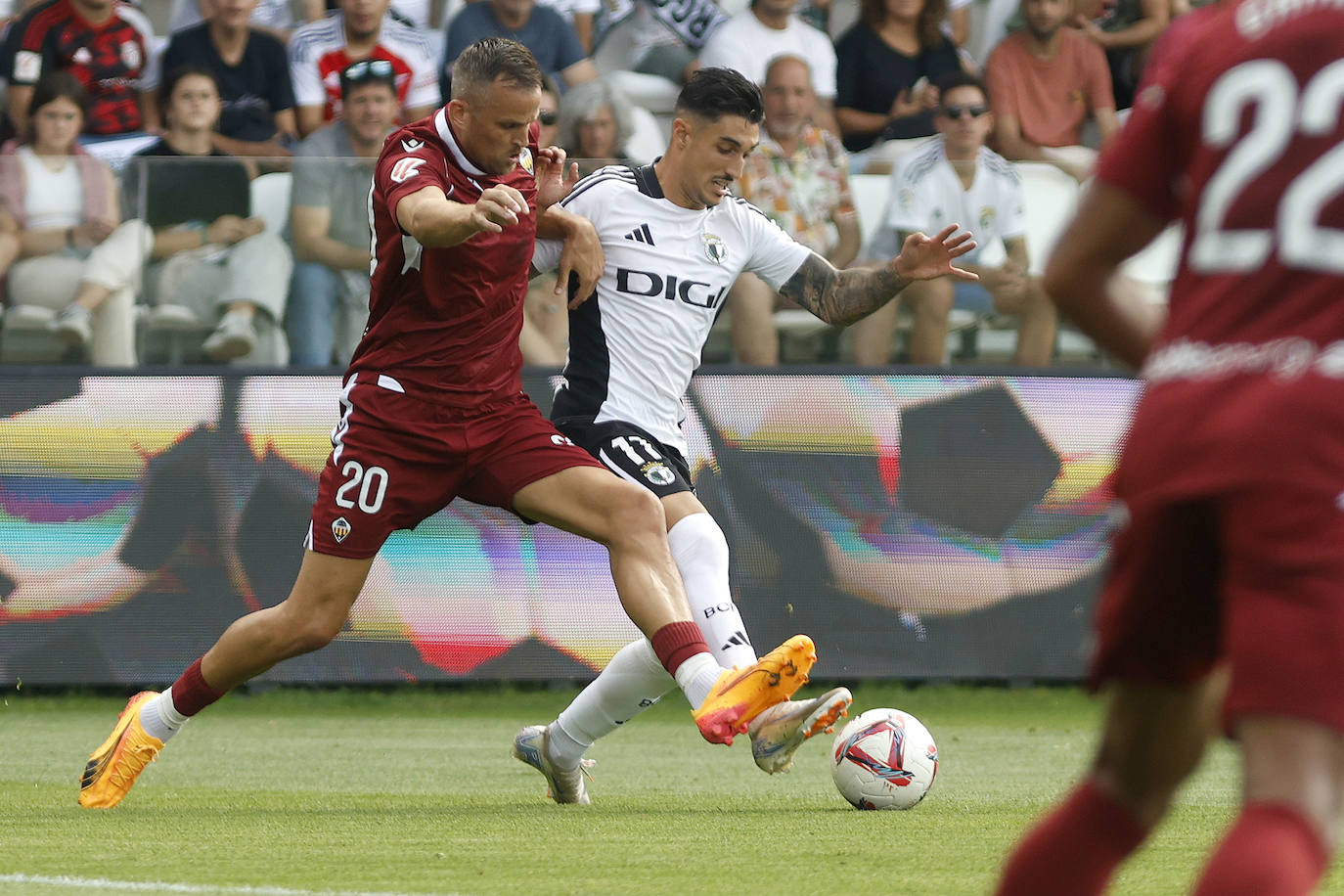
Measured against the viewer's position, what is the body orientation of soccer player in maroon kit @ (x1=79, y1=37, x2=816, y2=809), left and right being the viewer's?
facing the viewer and to the right of the viewer

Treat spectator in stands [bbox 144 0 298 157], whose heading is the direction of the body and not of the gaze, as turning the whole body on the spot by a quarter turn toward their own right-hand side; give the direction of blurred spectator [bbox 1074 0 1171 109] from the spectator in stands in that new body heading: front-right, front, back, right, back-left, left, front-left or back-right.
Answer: back

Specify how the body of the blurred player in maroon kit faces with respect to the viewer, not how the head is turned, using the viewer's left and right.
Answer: facing away from the viewer

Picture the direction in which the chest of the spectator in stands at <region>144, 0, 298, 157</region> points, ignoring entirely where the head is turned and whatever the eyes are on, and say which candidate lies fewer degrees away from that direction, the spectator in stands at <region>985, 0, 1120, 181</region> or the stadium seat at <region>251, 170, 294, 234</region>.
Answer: the stadium seat

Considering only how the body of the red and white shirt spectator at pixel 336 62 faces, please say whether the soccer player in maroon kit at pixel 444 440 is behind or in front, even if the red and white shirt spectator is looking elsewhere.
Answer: in front

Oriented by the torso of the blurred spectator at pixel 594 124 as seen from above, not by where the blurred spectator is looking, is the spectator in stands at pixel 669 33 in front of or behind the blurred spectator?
behind

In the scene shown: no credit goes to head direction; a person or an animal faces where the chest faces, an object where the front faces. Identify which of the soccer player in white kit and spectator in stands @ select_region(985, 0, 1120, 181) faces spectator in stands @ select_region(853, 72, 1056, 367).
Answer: spectator in stands @ select_region(985, 0, 1120, 181)

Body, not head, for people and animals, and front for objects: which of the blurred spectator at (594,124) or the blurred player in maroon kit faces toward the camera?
the blurred spectator

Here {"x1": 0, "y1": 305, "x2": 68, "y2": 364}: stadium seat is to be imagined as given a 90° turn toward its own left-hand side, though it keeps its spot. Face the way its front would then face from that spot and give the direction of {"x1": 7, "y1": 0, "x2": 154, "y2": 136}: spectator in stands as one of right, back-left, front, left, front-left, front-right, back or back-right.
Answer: left

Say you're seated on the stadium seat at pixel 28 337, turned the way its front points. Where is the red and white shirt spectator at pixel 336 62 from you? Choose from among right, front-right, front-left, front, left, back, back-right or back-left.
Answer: back-left

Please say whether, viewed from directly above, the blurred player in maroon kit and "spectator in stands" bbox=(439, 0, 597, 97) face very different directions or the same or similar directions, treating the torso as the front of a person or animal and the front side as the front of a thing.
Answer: very different directions

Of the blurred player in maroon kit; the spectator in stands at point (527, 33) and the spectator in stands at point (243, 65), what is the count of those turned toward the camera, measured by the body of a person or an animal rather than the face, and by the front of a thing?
2

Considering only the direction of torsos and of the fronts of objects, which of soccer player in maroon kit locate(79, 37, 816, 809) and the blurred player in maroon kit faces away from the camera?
the blurred player in maroon kit

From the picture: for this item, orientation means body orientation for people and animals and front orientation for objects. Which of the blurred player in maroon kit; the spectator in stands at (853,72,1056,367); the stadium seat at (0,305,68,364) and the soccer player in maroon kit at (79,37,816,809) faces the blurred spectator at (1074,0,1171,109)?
the blurred player in maroon kit

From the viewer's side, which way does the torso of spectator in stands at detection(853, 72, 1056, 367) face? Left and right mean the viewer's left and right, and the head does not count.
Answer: facing the viewer

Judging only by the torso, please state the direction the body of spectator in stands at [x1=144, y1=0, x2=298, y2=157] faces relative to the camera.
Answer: toward the camera
